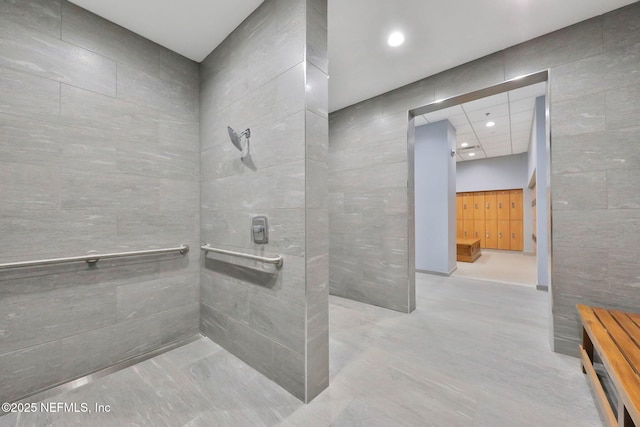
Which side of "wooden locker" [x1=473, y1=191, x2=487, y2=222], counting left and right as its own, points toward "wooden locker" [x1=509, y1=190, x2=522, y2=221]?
left

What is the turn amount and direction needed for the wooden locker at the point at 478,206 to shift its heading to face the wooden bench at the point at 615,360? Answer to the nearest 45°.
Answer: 0° — it already faces it

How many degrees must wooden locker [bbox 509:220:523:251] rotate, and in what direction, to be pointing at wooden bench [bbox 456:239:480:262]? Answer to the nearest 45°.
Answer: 0° — it already faces it

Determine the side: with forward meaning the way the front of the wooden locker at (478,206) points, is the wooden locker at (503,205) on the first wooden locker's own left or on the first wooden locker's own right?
on the first wooden locker's own left
